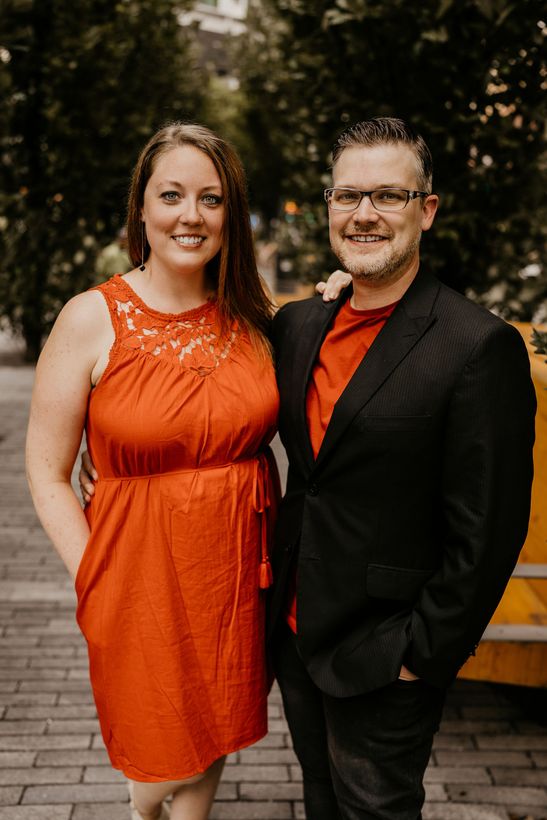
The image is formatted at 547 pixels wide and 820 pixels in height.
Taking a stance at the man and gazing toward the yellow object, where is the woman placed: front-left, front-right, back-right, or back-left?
back-left

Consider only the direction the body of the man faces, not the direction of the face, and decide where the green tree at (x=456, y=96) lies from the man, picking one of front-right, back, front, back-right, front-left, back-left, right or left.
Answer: back-right

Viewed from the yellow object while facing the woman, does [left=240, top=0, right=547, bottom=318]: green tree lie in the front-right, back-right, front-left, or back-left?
back-right

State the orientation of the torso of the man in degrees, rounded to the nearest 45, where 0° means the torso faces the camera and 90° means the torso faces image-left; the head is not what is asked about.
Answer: approximately 45°

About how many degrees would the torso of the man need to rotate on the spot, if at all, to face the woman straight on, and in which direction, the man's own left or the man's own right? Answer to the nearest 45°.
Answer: approximately 45° to the man's own right
